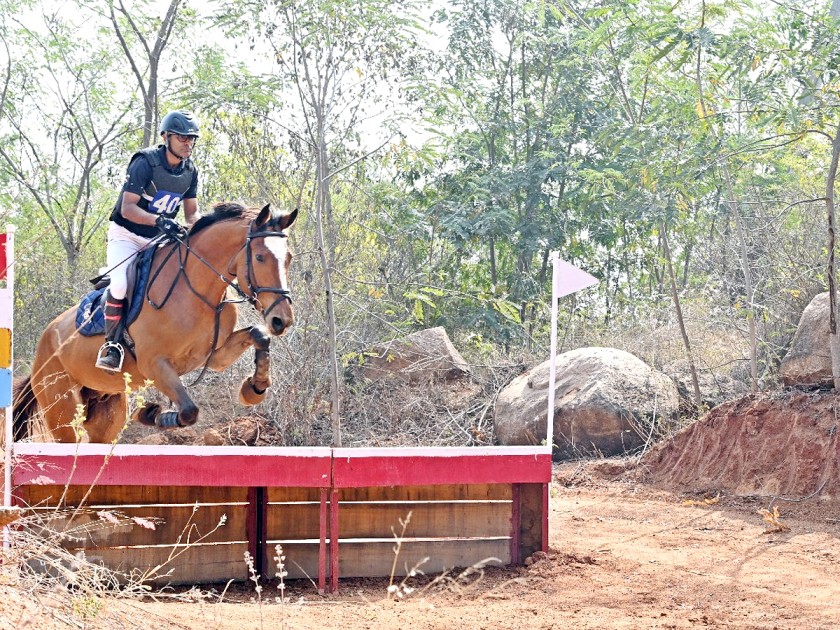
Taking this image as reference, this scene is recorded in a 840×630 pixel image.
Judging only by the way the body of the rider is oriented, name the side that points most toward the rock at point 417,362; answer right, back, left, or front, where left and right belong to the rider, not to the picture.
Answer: left

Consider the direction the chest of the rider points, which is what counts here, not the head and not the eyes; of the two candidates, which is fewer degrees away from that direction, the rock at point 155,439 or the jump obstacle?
the jump obstacle

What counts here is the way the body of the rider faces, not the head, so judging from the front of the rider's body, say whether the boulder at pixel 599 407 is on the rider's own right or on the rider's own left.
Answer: on the rider's own left

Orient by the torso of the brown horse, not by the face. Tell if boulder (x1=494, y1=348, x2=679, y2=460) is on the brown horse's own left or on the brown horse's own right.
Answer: on the brown horse's own left

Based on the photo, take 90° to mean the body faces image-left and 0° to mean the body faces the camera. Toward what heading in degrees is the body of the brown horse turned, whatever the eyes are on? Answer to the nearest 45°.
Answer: approximately 315°

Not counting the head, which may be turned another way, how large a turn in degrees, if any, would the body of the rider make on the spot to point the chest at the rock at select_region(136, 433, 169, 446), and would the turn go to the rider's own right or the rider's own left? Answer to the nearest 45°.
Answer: approximately 135° to the rider's own left

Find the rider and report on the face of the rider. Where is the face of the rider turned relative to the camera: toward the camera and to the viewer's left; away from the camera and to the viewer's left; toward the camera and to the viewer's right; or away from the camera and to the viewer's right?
toward the camera and to the viewer's right

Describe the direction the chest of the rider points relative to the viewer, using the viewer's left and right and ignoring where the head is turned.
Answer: facing the viewer and to the right of the viewer

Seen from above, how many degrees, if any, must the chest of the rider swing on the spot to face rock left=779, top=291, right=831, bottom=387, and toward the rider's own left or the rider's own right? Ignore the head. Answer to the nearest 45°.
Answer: approximately 45° to the rider's own left

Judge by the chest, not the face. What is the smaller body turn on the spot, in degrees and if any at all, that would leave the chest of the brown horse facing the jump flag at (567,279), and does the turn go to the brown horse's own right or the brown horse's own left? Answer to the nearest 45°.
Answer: approximately 45° to the brown horse's own left

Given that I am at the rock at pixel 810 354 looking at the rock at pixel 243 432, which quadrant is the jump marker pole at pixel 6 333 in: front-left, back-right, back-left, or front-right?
front-left
